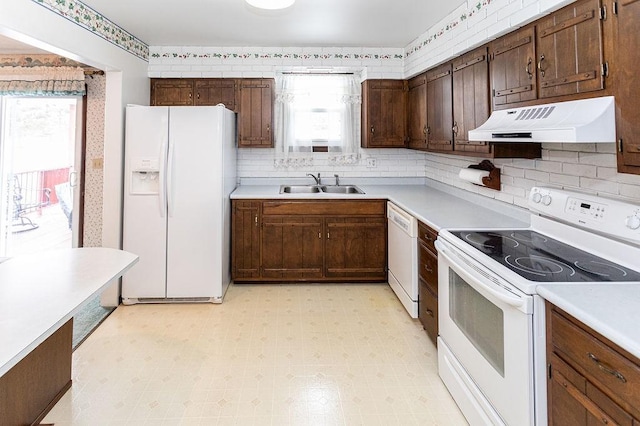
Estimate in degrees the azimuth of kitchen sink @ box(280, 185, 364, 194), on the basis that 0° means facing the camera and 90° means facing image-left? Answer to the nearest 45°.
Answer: approximately 0°

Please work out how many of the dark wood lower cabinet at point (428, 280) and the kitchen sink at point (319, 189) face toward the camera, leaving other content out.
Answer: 1

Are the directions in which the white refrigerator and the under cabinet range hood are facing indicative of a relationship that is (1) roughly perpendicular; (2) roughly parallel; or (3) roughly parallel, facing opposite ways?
roughly perpendicular

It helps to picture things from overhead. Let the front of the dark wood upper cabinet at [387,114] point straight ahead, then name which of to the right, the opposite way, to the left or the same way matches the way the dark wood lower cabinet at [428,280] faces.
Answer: to the right

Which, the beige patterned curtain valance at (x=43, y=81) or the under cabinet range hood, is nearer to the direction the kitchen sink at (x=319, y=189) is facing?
the under cabinet range hood

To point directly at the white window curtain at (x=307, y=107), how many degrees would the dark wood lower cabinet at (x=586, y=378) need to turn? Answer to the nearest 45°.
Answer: approximately 90° to its right
